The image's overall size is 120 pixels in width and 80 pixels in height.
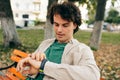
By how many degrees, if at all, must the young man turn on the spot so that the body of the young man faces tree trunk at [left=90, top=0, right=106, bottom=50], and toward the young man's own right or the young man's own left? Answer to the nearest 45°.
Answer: approximately 135° to the young man's own right

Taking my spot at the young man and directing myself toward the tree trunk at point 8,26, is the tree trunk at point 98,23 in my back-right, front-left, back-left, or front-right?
front-right

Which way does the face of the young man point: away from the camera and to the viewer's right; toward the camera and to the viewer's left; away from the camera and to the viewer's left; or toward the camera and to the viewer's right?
toward the camera and to the viewer's left

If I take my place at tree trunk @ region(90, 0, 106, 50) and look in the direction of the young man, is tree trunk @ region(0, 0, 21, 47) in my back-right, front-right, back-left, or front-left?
front-right

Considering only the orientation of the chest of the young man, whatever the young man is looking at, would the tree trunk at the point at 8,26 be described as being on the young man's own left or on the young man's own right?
on the young man's own right

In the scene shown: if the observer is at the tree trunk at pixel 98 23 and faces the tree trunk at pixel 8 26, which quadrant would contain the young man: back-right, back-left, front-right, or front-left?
front-left

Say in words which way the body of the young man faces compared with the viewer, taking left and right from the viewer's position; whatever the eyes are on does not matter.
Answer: facing the viewer and to the left of the viewer
